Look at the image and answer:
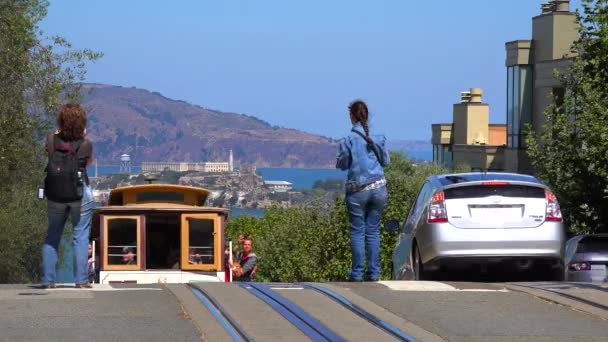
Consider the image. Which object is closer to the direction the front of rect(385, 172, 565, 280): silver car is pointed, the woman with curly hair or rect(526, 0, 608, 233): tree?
the tree

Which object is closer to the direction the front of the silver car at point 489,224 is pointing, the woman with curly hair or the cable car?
the cable car

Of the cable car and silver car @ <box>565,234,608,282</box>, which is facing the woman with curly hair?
the cable car

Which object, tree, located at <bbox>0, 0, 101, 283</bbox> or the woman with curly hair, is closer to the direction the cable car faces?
the woman with curly hair

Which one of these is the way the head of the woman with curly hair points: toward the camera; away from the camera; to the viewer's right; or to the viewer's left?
away from the camera

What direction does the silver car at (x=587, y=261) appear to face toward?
away from the camera

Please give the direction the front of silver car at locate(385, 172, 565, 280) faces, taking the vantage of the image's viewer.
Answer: facing away from the viewer

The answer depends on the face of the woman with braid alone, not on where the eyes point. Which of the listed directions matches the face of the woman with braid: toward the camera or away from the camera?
away from the camera
